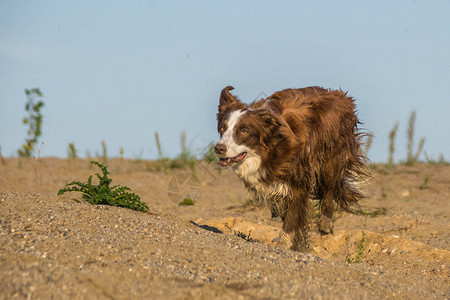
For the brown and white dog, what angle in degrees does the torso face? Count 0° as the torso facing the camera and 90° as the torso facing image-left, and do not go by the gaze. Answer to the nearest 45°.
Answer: approximately 45°

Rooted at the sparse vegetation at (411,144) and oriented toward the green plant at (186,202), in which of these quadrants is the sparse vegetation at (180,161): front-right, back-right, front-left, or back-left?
front-right

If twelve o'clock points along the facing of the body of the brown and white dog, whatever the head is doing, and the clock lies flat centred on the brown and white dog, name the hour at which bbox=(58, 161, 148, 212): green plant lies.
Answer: The green plant is roughly at 2 o'clock from the brown and white dog.

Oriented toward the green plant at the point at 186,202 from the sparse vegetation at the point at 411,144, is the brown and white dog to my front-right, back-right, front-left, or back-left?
front-left

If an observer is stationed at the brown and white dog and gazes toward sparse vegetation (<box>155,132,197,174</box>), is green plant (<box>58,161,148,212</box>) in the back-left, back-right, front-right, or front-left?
front-left

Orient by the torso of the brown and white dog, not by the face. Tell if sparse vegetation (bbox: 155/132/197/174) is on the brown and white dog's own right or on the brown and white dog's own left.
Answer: on the brown and white dog's own right

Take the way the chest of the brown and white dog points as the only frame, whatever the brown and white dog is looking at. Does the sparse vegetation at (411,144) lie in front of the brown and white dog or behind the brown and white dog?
behind
